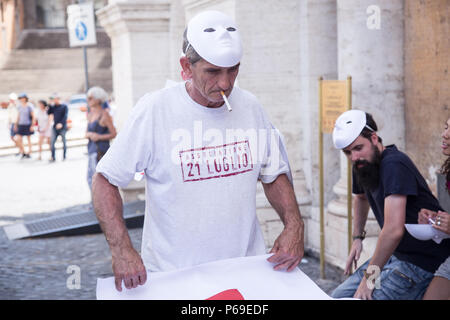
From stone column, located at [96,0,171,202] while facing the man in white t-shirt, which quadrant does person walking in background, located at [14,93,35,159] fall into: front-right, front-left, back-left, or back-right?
back-right

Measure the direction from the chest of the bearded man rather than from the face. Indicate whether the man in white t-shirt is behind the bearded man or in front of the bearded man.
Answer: in front

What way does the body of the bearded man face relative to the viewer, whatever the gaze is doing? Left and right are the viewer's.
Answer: facing the viewer and to the left of the viewer

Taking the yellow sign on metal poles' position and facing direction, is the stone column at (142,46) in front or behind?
behind

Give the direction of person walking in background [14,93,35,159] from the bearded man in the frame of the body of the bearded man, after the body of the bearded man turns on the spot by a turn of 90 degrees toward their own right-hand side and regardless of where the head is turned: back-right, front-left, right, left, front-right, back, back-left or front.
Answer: front

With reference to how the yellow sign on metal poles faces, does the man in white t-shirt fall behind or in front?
in front

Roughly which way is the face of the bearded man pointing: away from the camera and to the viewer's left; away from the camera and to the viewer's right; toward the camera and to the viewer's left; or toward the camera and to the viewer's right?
toward the camera and to the viewer's left

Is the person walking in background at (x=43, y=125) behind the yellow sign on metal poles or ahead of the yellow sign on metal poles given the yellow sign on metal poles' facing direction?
behind

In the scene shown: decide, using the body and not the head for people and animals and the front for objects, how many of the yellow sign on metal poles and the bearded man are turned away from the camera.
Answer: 0

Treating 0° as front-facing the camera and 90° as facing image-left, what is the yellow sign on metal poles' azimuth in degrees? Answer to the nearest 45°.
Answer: approximately 0°

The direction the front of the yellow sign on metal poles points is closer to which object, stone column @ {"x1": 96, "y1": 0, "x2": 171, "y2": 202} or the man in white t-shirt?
the man in white t-shirt

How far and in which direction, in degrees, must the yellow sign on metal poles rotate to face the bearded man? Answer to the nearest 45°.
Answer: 0° — it already faces them
